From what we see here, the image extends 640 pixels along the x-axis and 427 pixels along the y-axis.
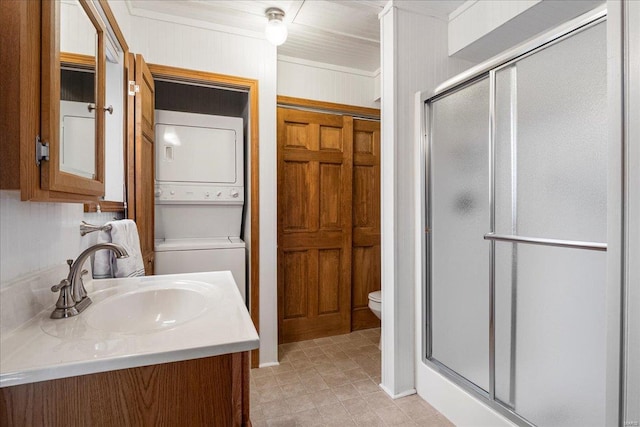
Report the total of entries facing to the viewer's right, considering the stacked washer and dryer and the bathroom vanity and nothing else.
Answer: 1

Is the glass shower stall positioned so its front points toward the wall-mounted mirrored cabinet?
yes

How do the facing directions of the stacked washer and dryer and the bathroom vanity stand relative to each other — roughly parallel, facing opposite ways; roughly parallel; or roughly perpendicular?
roughly perpendicular

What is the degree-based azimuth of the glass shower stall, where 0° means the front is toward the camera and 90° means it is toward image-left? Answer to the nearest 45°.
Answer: approximately 45°

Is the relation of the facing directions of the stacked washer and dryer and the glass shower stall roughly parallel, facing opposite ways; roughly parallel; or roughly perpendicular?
roughly perpendicular

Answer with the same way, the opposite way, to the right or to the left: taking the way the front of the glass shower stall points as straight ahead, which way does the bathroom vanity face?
the opposite way

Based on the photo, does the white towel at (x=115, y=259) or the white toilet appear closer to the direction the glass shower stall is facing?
the white towel

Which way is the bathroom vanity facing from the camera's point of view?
to the viewer's right
